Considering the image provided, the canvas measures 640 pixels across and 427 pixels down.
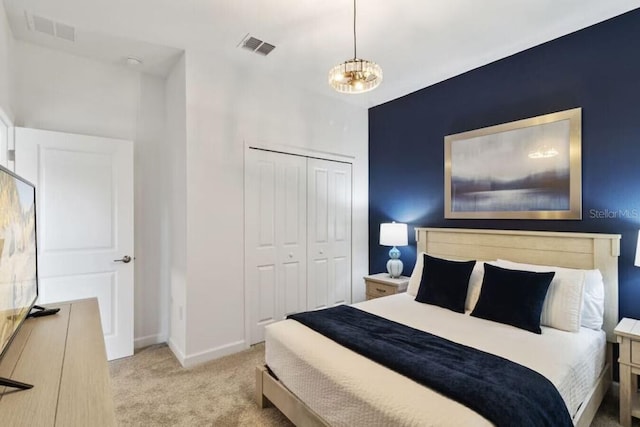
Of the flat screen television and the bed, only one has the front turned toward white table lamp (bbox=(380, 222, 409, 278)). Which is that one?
the flat screen television

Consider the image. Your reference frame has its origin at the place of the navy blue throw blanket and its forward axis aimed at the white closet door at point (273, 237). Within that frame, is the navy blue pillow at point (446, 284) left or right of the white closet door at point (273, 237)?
right

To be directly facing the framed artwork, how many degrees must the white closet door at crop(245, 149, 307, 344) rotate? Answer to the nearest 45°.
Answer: approximately 45° to its left

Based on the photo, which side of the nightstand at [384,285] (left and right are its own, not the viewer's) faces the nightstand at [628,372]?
left

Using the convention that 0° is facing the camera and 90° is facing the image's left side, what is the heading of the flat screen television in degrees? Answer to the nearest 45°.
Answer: approximately 270°

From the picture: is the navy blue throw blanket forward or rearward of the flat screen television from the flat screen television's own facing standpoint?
forward

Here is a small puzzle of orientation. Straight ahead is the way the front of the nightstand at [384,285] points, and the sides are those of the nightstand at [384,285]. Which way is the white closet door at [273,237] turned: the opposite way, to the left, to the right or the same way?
to the left

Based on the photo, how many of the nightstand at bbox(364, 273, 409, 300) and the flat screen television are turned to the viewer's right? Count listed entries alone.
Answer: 1

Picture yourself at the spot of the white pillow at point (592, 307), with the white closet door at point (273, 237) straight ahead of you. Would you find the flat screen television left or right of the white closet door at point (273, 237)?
left

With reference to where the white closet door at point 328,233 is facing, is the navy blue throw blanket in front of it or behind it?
in front

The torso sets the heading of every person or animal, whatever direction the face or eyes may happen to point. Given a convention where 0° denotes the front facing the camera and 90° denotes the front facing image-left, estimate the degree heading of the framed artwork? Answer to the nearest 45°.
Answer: approximately 45°

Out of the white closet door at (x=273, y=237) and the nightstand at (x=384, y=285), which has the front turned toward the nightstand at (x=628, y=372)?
the white closet door

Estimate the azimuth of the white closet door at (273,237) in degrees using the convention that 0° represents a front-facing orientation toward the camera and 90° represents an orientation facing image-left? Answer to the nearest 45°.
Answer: approximately 315°
